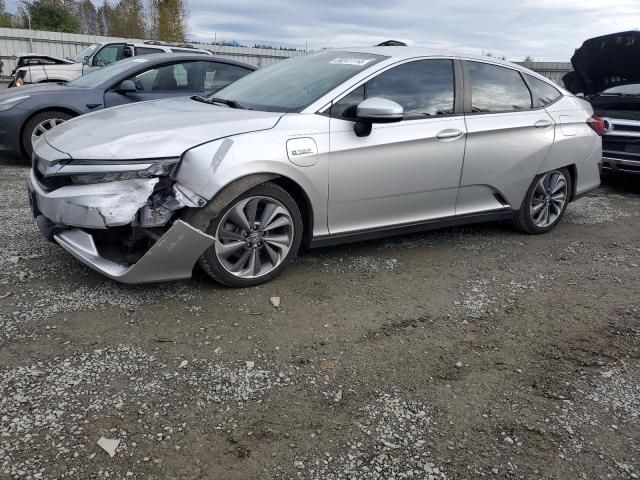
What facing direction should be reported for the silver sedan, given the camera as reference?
facing the viewer and to the left of the viewer

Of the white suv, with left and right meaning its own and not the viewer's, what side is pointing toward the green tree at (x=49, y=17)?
right

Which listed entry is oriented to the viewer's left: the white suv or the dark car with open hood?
the white suv

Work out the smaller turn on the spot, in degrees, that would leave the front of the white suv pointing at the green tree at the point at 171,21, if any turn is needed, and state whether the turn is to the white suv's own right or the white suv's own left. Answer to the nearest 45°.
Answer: approximately 90° to the white suv's own right

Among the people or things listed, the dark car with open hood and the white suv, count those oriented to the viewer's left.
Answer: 1

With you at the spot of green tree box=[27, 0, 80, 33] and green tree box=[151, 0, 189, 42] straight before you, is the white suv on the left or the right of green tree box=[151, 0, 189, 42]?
right

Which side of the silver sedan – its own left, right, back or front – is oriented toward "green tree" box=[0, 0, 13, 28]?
right

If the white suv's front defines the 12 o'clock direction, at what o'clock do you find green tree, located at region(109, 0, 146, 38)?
The green tree is roughly at 3 o'clock from the white suv.

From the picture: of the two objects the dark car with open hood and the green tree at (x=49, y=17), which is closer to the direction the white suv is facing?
the green tree

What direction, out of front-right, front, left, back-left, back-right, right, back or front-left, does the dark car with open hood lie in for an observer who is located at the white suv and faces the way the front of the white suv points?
back-left

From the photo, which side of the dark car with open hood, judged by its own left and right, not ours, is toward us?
front

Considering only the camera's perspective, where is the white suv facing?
facing to the left of the viewer
